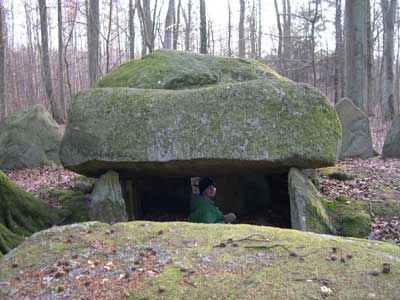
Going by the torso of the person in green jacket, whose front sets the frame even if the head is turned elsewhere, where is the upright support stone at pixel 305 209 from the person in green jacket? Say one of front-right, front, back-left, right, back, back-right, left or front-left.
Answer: front-left

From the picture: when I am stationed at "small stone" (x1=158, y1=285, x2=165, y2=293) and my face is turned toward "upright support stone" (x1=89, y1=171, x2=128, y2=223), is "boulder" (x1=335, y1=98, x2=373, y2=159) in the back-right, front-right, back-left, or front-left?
front-right

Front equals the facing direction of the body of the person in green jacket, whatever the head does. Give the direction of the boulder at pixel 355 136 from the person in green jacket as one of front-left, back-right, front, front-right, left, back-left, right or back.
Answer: left

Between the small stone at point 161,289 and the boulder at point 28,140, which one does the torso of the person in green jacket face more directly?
the small stone

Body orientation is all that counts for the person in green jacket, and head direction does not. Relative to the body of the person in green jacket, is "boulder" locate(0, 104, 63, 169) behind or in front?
behind

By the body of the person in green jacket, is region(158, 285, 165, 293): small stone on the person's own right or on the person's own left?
on the person's own right

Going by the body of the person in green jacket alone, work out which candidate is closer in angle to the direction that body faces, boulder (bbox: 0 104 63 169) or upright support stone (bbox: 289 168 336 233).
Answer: the upright support stone

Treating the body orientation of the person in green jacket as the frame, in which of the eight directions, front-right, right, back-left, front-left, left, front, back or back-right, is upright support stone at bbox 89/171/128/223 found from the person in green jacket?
back-right

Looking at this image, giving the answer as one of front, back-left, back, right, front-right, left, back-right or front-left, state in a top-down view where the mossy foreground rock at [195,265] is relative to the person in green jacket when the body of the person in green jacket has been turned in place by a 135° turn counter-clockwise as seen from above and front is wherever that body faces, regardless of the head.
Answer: back

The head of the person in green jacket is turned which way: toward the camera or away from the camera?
toward the camera

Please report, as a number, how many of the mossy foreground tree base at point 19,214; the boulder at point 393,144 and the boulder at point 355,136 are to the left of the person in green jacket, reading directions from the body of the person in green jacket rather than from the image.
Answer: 2

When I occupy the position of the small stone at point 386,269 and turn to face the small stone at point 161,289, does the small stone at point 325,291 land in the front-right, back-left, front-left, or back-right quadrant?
front-left

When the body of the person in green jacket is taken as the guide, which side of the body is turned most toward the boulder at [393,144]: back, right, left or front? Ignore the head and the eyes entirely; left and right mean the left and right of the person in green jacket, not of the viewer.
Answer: left

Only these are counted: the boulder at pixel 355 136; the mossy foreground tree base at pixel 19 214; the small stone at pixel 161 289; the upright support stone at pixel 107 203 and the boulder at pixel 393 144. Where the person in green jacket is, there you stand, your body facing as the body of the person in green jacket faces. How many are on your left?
2
